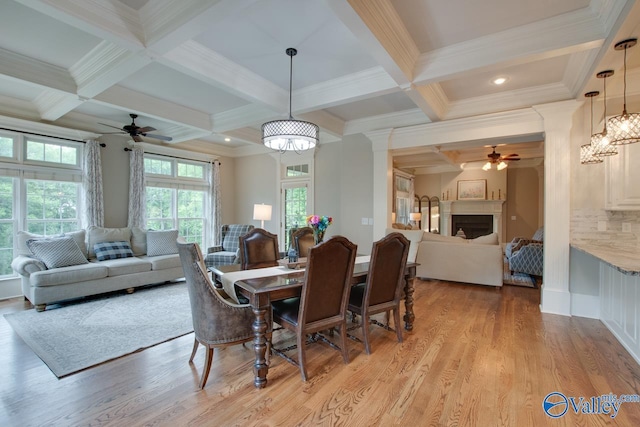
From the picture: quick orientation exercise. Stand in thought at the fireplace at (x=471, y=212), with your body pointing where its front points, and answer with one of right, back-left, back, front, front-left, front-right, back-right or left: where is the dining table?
front

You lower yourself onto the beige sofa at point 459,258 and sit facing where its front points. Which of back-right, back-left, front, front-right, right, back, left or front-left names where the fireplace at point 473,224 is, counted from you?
front

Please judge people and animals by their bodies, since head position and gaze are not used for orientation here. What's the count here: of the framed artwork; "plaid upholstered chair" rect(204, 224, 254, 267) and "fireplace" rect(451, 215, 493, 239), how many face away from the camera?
0

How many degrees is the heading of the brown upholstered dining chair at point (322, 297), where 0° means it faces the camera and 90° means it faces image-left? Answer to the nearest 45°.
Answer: approximately 135°

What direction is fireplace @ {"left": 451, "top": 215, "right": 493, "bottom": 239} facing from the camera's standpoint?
toward the camera

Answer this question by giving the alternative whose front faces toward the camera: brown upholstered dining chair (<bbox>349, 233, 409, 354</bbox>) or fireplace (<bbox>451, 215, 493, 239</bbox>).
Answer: the fireplace

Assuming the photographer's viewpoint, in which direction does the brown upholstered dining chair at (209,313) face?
facing away from the viewer and to the right of the viewer

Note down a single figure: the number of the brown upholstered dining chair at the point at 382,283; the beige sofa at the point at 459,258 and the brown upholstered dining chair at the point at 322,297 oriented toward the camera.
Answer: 0

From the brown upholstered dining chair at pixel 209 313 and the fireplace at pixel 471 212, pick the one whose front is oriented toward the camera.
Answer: the fireplace

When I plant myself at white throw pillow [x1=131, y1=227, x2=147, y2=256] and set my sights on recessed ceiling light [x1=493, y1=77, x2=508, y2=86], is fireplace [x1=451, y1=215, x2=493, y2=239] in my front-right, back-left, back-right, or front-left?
front-left

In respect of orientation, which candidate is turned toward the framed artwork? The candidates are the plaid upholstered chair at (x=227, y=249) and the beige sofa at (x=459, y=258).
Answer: the beige sofa

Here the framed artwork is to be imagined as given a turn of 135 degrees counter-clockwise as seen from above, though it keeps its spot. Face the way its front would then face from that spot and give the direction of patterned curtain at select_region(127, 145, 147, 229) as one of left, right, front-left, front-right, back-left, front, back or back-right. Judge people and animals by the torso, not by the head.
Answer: back

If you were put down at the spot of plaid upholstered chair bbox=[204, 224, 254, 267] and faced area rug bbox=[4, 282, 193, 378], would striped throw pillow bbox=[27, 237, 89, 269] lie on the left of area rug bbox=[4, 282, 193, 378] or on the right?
right

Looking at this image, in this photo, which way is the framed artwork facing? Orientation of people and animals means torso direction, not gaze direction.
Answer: toward the camera

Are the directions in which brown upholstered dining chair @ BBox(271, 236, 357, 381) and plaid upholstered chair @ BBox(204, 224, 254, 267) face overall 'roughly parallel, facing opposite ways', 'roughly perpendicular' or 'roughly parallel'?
roughly perpendicular

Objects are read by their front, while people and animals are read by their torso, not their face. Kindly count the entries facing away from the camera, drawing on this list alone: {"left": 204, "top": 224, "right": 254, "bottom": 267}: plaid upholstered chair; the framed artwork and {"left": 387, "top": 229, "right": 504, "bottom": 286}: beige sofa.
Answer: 1

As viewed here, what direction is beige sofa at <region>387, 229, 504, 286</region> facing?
away from the camera
